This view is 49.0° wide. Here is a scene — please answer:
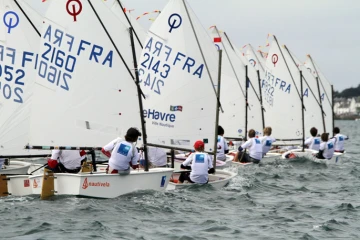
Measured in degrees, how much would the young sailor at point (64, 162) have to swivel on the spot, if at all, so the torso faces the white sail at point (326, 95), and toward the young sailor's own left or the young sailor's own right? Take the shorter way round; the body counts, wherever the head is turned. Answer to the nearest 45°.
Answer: approximately 45° to the young sailor's own right

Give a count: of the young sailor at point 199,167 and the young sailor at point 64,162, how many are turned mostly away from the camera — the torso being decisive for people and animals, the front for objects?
2

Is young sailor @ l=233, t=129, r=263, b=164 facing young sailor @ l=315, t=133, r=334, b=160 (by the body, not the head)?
no

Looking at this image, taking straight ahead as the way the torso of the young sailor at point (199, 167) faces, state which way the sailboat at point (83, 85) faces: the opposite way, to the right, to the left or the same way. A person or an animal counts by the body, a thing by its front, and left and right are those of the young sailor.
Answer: to the right

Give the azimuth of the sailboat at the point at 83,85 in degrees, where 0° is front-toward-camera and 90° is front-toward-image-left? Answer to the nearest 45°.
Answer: approximately 270°

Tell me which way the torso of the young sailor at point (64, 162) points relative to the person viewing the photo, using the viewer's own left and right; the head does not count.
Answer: facing away from the viewer

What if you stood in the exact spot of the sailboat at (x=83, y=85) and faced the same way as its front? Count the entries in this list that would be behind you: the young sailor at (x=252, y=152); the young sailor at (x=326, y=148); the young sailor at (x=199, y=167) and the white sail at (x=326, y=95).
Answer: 0

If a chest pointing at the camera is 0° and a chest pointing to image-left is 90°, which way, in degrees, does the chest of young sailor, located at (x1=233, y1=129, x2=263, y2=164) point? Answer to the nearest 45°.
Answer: approximately 135°

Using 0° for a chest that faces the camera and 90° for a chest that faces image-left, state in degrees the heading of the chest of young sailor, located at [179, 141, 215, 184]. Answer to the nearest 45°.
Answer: approximately 180°

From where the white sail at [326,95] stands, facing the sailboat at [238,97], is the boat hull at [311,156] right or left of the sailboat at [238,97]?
left
